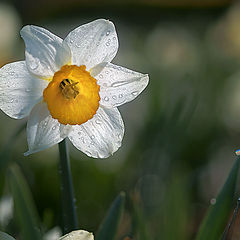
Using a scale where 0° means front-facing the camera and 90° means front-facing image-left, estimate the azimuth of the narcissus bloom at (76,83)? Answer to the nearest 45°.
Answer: approximately 0°
